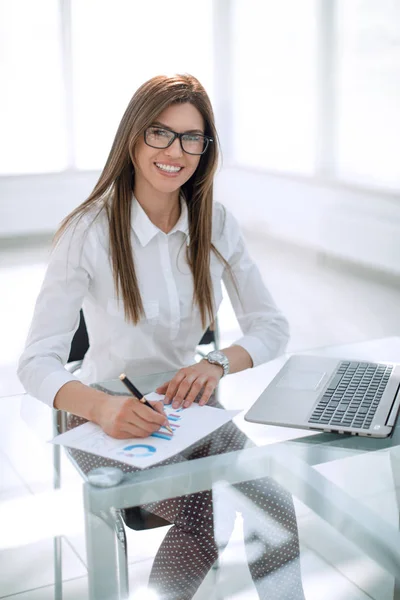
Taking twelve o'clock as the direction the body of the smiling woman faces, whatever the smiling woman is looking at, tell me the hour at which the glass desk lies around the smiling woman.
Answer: The glass desk is roughly at 11 o'clock from the smiling woman.

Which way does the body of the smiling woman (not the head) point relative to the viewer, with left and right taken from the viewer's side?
facing the viewer and to the right of the viewer

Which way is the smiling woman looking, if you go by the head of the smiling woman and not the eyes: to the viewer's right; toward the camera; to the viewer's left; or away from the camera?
toward the camera
